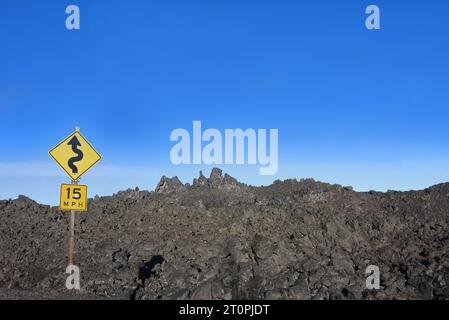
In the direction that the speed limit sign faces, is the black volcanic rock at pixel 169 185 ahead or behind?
behind

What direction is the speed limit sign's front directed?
toward the camera
